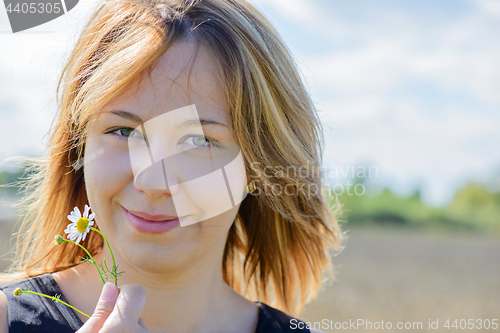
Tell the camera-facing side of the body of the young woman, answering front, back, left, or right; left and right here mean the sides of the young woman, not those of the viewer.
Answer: front

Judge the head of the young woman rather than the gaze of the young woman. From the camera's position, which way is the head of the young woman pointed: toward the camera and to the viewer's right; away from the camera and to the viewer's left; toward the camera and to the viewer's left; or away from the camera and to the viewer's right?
toward the camera and to the viewer's left
